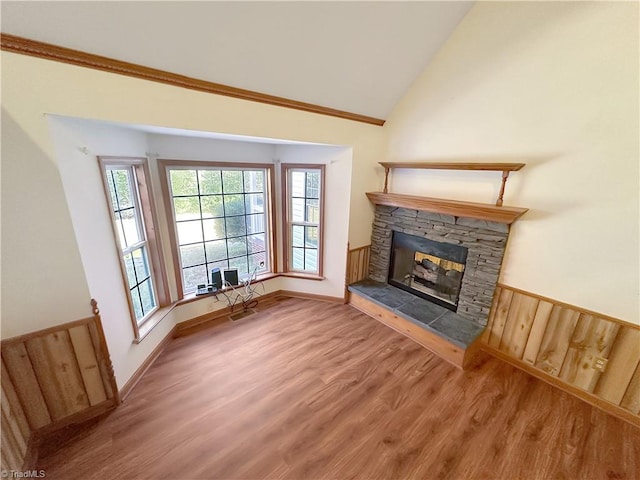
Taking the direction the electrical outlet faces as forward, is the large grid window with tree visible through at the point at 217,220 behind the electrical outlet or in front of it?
in front

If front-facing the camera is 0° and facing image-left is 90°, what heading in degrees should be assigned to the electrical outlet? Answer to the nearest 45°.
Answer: approximately 45°

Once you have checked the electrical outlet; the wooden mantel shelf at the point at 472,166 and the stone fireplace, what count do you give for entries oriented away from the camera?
0

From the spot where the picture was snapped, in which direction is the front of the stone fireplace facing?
facing the viewer and to the left of the viewer

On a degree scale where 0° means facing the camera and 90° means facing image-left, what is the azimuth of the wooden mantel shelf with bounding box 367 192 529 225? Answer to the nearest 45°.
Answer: approximately 45°

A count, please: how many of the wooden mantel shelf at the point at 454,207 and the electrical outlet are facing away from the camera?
0

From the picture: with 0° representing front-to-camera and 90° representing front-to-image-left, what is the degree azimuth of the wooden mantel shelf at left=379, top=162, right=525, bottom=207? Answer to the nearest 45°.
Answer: approximately 45°
